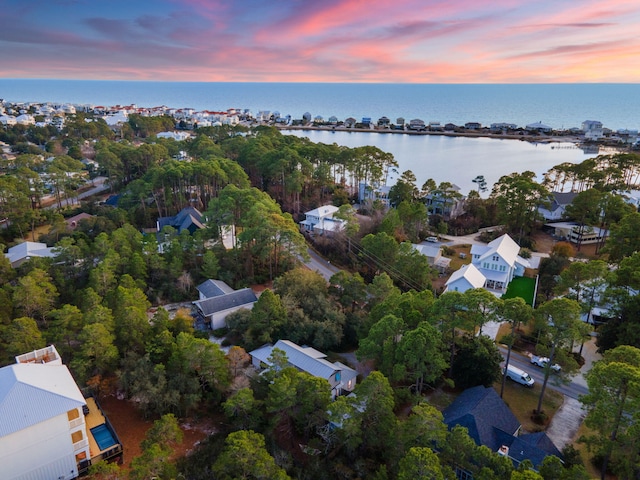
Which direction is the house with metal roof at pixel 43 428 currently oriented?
to the viewer's right

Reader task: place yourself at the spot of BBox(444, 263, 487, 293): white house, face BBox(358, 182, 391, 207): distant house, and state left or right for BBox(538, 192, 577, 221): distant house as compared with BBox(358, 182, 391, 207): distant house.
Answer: right

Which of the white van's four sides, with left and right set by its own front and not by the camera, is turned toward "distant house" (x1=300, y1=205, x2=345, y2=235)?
back

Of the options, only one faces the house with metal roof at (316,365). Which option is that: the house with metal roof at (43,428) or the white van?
the house with metal roof at (43,428)

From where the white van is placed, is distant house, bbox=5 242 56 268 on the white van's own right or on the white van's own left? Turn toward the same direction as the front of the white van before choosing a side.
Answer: on the white van's own right

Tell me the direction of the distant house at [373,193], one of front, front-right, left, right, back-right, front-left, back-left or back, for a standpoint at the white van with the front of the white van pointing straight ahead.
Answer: back

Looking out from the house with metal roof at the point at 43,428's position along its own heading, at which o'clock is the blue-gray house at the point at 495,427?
The blue-gray house is roughly at 1 o'clock from the house with metal roof.

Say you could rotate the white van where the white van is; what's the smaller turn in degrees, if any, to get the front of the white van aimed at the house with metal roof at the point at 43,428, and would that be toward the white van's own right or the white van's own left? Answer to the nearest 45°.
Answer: approximately 90° to the white van's own right

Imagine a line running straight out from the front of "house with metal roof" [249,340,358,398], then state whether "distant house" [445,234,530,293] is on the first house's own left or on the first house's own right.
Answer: on the first house's own left

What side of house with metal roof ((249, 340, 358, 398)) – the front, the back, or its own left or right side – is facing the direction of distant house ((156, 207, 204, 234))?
back
